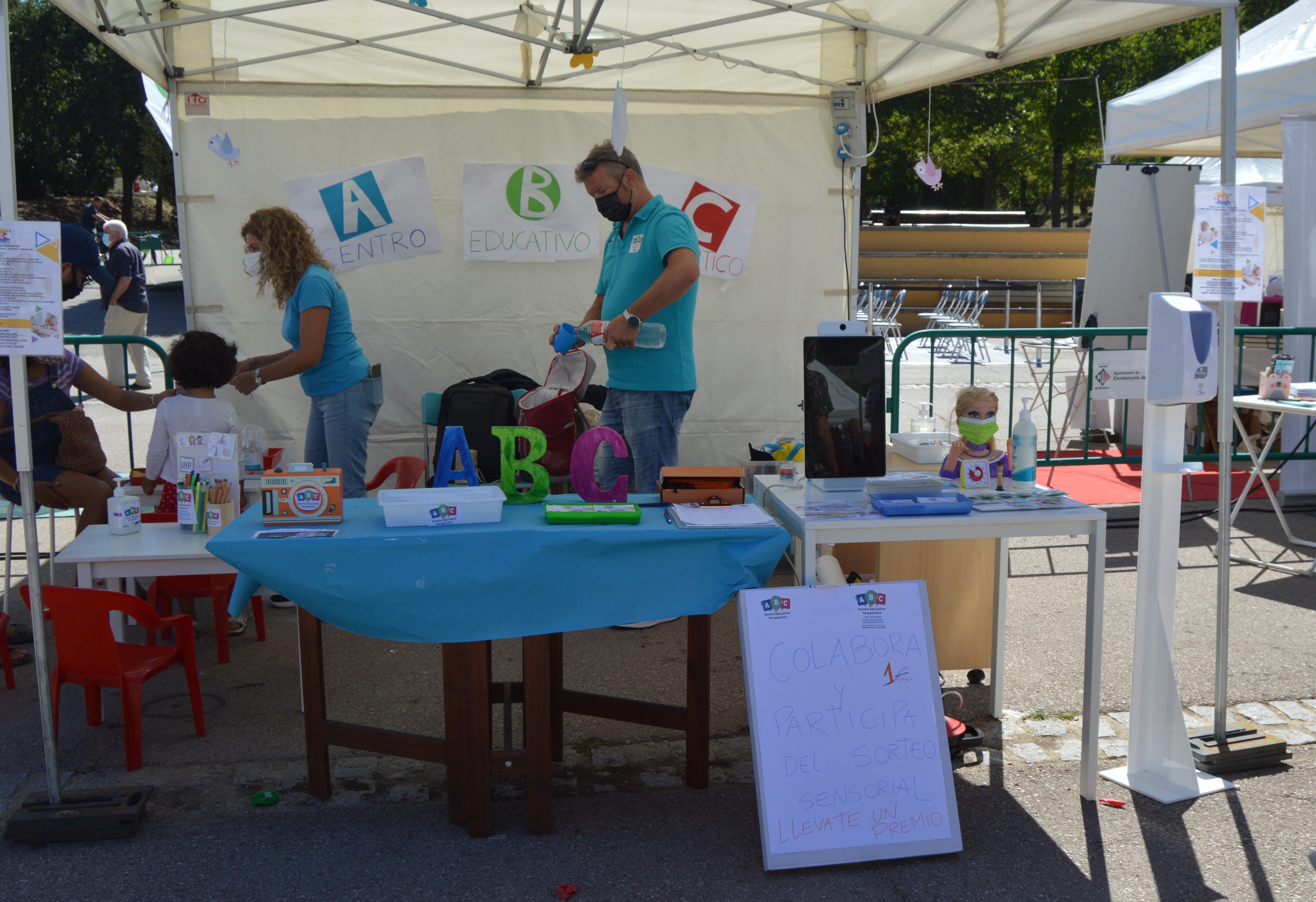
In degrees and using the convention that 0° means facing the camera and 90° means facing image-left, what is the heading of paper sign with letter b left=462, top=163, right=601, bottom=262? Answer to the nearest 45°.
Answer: approximately 0°

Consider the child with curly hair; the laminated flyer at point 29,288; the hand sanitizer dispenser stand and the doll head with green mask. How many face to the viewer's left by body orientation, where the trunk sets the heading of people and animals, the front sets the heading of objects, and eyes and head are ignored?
0

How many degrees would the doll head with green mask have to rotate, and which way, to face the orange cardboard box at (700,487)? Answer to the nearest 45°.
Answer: approximately 90° to its right

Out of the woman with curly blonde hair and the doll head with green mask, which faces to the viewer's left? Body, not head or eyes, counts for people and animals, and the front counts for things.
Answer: the woman with curly blonde hair

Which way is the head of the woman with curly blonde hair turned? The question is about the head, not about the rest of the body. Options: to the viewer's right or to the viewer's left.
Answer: to the viewer's left

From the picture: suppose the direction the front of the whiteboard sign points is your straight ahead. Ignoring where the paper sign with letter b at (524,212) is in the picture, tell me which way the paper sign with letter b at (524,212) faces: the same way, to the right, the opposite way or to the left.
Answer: the same way

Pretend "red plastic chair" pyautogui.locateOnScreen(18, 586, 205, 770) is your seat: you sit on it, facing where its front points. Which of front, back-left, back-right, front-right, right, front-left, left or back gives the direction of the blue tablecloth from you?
right

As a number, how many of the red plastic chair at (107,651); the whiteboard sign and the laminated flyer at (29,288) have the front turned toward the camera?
2

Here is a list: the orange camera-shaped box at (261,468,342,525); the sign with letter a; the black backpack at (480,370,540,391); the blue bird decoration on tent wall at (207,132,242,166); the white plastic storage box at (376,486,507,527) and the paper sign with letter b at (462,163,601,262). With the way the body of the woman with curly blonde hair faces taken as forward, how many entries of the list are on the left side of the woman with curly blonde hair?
2

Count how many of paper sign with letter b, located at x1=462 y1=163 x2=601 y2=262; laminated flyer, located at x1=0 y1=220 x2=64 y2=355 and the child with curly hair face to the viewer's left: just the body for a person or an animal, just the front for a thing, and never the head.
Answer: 0

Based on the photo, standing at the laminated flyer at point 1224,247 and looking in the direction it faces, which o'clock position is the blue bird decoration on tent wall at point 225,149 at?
The blue bird decoration on tent wall is roughly at 3 o'clock from the laminated flyer.

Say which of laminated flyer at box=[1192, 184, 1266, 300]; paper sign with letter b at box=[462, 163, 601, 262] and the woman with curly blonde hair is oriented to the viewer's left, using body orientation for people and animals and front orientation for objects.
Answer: the woman with curly blonde hair

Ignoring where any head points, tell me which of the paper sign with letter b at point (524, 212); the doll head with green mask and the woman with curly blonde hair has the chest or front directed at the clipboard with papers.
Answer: the paper sign with letter b

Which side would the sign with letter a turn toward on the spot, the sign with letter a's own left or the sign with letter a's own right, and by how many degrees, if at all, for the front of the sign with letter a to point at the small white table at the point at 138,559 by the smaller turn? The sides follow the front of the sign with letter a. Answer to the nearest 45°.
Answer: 0° — it already faces it

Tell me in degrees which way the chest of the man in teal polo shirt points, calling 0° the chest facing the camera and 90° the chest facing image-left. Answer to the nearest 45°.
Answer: approximately 45°

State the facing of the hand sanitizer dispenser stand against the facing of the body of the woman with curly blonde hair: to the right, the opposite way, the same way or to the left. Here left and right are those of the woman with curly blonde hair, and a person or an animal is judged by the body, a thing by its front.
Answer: to the left

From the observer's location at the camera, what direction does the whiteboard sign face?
facing the viewer

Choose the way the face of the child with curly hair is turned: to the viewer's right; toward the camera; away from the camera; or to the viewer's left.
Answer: away from the camera

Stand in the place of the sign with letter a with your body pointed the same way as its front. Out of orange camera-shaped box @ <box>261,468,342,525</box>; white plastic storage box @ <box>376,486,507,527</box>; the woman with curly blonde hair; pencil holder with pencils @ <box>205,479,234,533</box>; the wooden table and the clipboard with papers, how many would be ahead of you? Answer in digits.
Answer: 6

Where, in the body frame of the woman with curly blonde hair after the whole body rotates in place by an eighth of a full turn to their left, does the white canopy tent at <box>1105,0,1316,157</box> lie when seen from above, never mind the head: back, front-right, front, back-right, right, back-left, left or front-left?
back-left
